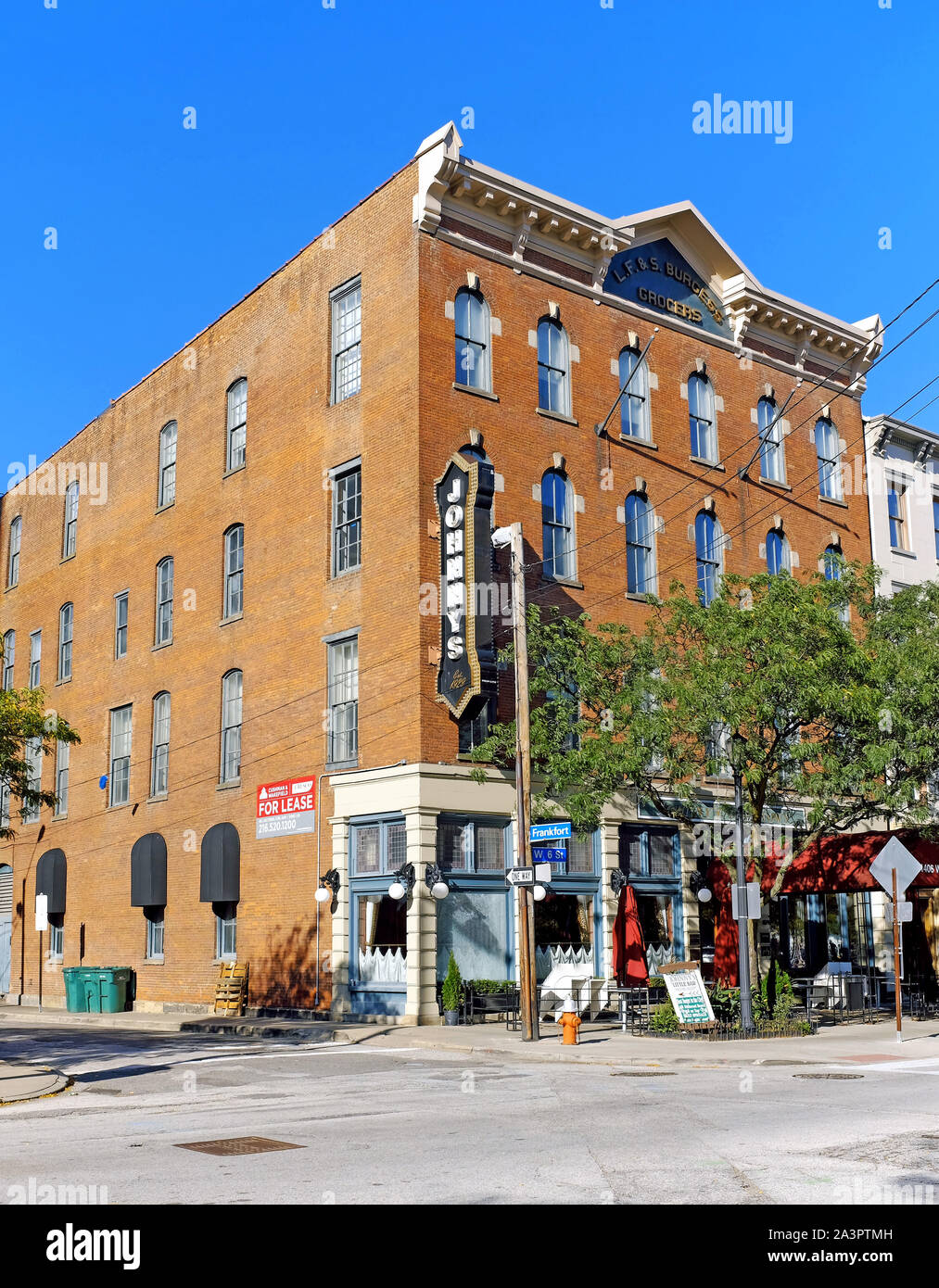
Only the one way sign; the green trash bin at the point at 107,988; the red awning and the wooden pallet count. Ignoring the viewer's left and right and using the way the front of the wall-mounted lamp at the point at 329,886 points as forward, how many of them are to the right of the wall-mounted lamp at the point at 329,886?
2

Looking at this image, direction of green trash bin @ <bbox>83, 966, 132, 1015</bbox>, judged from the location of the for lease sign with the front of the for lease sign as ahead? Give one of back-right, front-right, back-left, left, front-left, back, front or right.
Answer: right

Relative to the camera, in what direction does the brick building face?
facing the viewer and to the right of the viewer

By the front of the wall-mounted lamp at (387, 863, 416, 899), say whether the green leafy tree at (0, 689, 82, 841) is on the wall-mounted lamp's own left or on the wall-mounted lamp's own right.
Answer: on the wall-mounted lamp's own right

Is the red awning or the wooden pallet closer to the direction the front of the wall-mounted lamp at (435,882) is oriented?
the red awning

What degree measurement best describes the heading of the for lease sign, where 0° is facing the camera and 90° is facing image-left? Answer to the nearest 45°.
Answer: approximately 45°

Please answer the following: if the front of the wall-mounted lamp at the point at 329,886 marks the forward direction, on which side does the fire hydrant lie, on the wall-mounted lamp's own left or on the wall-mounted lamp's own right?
on the wall-mounted lamp's own left

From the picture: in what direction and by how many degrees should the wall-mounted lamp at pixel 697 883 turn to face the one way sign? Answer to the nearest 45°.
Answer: approximately 45° to its right

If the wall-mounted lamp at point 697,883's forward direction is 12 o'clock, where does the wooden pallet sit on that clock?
The wooden pallet is roughly at 4 o'clock from the wall-mounted lamp.

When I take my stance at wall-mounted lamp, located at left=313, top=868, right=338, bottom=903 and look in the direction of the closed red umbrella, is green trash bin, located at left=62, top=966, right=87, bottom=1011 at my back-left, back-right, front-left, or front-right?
back-left
